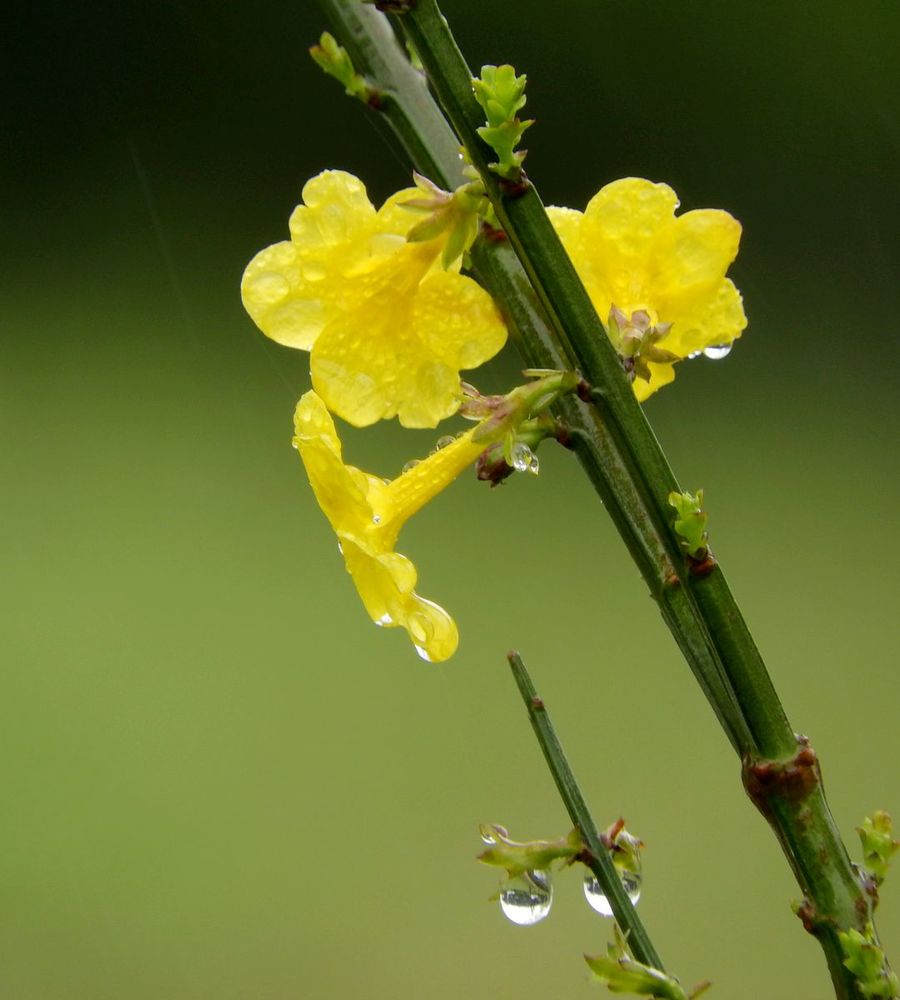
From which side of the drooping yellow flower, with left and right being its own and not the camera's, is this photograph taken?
left
